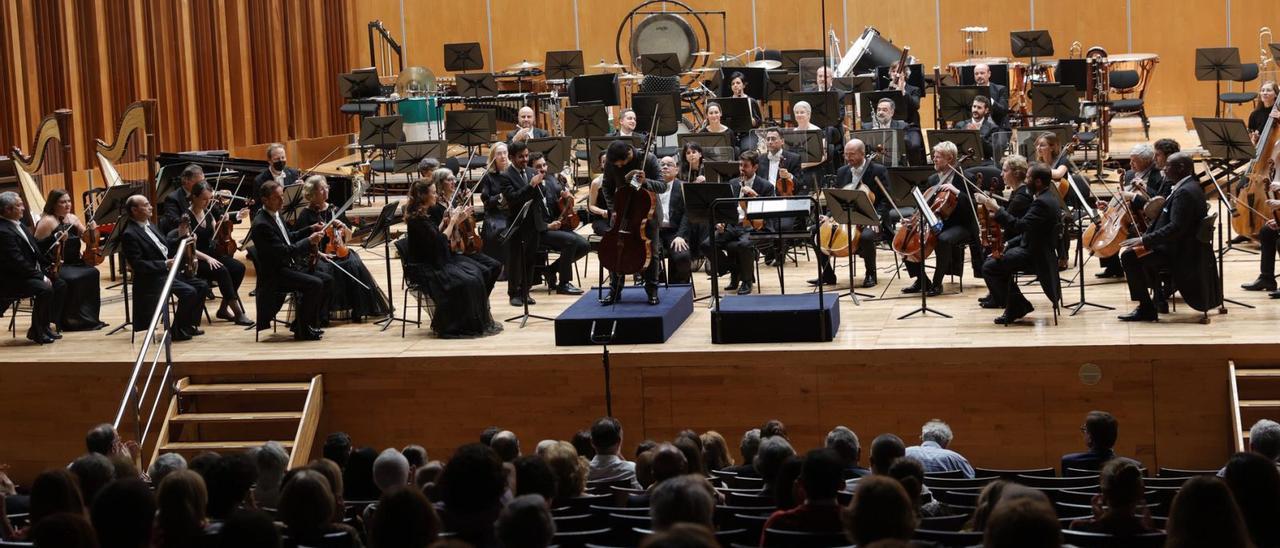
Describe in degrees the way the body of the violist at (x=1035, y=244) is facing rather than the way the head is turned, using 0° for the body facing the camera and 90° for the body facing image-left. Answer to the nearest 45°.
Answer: approximately 90°

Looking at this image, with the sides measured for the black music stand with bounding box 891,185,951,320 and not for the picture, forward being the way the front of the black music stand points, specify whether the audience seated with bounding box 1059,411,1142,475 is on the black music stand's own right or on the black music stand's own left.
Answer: on the black music stand's own right

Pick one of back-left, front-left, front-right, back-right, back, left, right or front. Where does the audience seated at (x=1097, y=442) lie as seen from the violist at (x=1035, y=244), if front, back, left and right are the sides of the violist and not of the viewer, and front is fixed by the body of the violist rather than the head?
left

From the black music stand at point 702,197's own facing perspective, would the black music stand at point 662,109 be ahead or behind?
ahead

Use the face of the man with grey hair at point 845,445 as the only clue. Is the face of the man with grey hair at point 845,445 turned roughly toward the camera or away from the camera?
away from the camera

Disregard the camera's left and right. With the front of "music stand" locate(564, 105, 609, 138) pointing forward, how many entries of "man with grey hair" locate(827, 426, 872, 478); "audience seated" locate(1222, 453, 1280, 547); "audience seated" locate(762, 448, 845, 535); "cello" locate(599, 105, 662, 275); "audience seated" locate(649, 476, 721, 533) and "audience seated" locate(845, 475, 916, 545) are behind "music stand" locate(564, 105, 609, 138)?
6

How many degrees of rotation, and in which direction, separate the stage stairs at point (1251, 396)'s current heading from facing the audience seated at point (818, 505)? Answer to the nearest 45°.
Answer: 0° — it already faces them

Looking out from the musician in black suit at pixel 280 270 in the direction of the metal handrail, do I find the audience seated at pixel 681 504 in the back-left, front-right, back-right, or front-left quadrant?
front-left

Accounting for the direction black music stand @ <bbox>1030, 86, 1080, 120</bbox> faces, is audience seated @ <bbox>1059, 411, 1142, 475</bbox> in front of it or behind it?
behind

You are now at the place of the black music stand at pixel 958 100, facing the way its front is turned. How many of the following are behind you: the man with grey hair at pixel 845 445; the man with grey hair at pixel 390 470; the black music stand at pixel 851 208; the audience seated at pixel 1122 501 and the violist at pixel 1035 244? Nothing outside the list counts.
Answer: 5

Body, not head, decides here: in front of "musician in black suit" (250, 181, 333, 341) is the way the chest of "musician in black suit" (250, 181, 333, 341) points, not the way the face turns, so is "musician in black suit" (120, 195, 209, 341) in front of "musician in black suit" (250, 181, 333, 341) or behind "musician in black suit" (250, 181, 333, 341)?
behind

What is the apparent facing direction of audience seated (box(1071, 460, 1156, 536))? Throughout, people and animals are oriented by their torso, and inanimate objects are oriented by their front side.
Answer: away from the camera

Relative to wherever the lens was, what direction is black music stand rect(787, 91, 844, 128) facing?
facing away from the viewer

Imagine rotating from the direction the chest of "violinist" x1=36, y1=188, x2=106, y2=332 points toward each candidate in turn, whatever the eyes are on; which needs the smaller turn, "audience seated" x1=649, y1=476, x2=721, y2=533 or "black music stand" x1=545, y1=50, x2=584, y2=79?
the audience seated

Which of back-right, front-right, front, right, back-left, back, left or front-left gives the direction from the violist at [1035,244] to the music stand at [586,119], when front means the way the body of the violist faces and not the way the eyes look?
front-right

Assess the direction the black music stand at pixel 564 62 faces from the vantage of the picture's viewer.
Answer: facing away from the viewer

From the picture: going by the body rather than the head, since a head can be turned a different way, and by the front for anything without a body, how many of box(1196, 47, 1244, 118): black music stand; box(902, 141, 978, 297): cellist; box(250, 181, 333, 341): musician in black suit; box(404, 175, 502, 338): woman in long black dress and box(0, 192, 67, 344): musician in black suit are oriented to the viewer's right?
3

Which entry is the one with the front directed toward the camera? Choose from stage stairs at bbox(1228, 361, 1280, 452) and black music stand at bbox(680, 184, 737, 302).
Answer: the stage stairs

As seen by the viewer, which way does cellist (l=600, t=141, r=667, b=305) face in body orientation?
toward the camera

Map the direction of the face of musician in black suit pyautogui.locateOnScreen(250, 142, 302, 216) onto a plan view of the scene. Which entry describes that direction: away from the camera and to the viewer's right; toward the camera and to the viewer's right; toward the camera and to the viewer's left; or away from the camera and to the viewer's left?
toward the camera and to the viewer's right

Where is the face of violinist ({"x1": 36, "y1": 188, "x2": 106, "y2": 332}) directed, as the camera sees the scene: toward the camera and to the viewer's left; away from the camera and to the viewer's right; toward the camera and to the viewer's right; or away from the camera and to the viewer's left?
toward the camera and to the viewer's right

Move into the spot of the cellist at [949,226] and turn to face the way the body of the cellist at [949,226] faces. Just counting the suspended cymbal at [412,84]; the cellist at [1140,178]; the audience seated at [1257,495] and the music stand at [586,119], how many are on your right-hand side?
2
